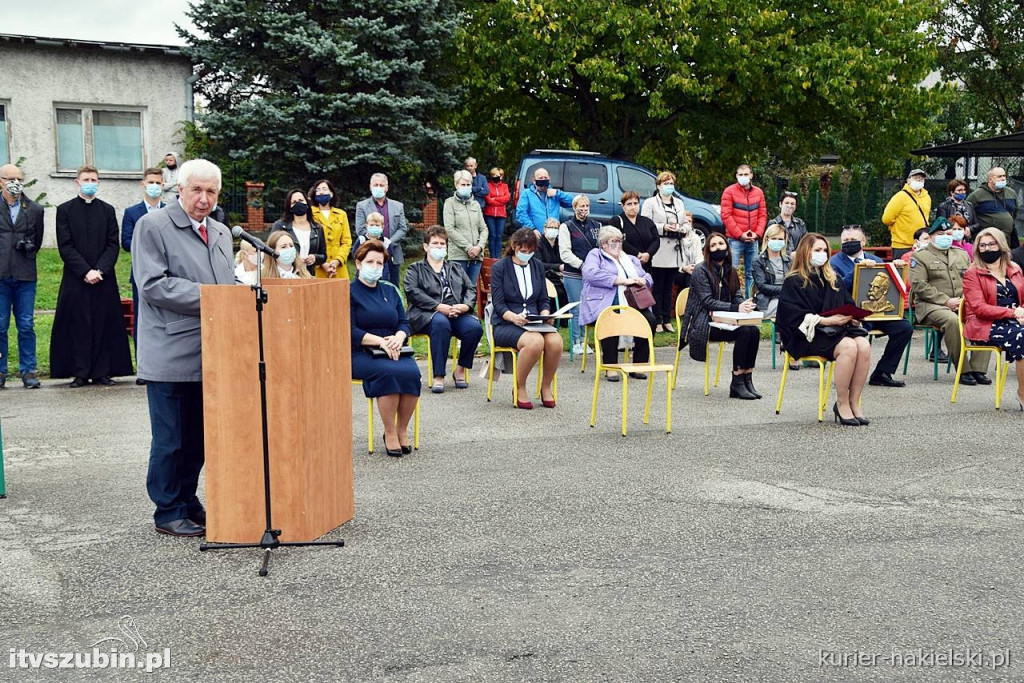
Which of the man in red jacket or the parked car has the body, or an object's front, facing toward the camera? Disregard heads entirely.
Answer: the man in red jacket

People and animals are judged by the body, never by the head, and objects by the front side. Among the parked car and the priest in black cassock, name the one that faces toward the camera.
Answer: the priest in black cassock

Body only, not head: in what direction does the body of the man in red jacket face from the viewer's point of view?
toward the camera

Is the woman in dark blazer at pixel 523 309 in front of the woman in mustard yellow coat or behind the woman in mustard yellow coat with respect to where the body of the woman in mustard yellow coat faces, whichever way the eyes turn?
in front

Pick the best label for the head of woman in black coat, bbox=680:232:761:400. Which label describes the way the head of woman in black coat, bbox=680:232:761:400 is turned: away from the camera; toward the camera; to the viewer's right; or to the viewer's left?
toward the camera

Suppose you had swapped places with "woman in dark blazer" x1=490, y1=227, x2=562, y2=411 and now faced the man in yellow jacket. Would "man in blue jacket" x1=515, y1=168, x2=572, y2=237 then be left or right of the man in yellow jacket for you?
left

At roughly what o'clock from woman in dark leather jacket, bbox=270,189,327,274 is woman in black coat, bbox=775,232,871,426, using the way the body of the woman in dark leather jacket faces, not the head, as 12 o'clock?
The woman in black coat is roughly at 10 o'clock from the woman in dark leather jacket.

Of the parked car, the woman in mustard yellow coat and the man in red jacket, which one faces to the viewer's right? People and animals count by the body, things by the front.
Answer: the parked car

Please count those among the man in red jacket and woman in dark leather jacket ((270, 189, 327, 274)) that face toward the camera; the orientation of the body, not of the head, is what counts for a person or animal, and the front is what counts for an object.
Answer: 2

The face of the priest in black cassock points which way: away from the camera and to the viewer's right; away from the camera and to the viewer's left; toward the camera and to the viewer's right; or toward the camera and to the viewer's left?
toward the camera and to the viewer's right

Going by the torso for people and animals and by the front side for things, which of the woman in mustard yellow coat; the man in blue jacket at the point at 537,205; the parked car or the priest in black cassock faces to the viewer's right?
the parked car

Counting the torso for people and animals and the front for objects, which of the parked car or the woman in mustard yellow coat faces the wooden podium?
the woman in mustard yellow coat

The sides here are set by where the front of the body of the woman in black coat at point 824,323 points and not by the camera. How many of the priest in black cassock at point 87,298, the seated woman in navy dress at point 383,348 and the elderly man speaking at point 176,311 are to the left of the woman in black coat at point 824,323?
0

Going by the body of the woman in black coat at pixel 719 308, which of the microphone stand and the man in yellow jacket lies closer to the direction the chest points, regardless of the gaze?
the microphone stand

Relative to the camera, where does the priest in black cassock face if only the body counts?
toward the camera

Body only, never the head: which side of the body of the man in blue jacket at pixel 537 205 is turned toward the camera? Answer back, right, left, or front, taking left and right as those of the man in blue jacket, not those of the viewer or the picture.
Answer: front

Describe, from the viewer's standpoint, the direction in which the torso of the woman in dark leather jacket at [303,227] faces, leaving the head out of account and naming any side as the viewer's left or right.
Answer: facing the viewer

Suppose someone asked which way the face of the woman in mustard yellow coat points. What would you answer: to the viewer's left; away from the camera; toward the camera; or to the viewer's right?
toward the camera

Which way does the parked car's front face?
to the viewer's right
